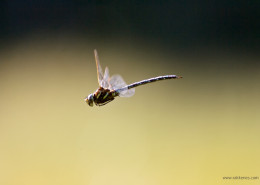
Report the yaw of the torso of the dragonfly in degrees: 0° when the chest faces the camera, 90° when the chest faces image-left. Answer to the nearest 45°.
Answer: approximately 90°
